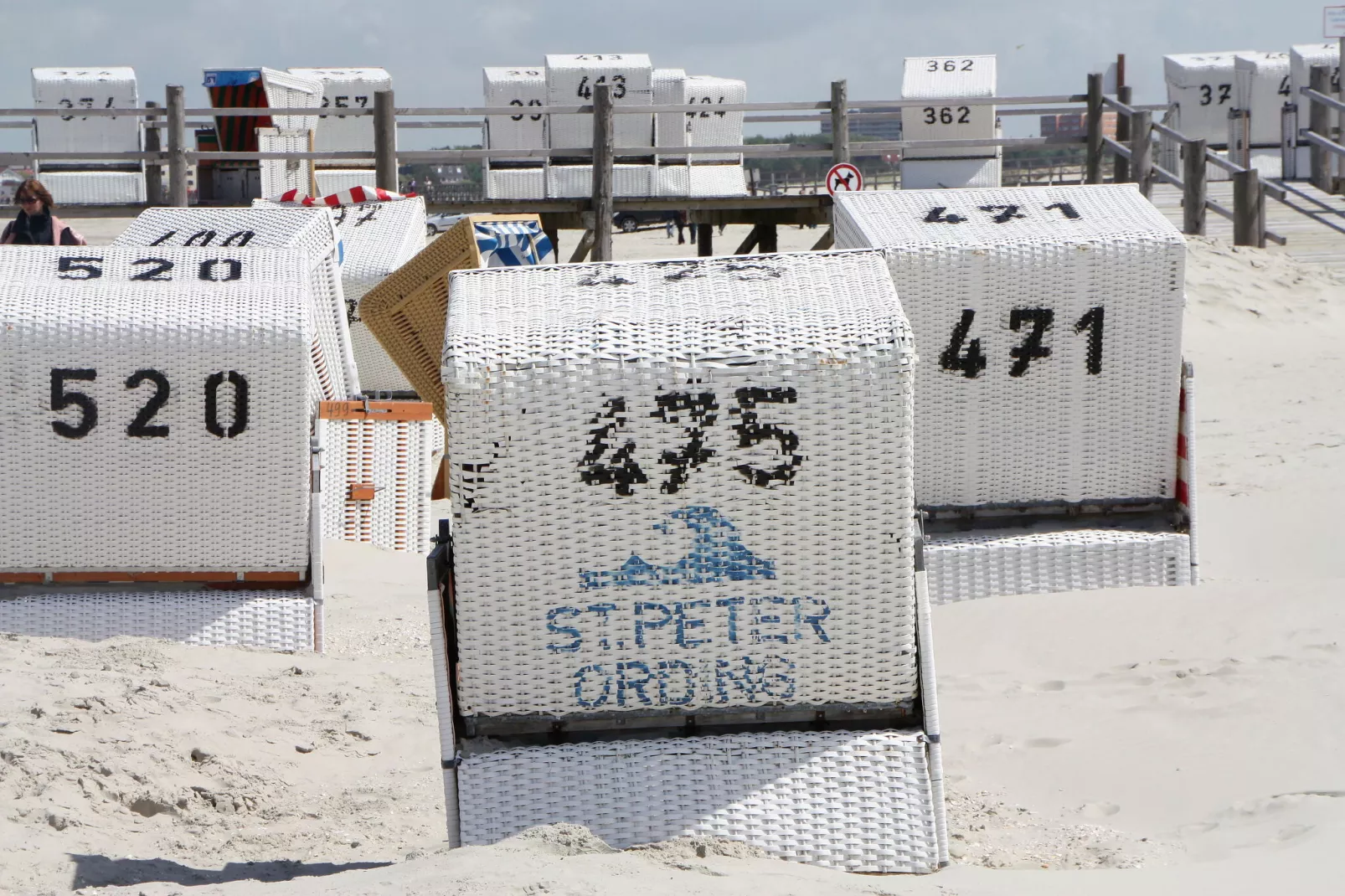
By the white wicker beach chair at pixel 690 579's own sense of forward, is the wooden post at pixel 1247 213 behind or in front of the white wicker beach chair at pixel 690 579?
in front

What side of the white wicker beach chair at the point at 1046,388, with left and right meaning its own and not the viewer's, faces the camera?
back

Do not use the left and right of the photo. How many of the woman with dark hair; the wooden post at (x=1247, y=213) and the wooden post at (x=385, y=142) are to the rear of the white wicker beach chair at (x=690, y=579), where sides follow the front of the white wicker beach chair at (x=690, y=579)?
0

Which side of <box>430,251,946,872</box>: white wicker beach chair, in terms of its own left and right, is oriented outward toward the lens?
back

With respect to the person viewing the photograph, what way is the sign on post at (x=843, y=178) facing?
facing the viewer

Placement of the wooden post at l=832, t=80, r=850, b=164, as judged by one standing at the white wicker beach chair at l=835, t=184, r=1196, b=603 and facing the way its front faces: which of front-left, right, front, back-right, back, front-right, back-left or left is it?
front

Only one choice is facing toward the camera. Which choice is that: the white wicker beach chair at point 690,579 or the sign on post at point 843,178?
the sign on post

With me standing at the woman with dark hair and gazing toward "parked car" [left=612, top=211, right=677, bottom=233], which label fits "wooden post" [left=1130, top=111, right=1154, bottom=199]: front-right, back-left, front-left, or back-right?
front-right

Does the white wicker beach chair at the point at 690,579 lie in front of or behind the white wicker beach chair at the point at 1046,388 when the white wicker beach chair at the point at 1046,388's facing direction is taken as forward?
behind

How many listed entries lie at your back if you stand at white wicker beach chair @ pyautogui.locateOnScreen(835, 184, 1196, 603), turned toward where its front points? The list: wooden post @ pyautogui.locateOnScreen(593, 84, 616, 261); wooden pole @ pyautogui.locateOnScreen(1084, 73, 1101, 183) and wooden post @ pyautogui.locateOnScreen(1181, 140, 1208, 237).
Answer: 0

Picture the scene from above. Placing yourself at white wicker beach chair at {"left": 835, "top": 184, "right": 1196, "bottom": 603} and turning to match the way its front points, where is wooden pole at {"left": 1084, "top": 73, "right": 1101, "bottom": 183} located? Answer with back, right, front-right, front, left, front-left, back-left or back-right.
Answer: front

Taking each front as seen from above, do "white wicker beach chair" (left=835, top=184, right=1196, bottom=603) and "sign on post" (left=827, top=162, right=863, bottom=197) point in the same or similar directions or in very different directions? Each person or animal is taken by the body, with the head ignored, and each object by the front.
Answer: very different directions

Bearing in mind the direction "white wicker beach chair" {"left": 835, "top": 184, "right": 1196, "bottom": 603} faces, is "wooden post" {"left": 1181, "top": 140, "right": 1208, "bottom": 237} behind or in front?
in front

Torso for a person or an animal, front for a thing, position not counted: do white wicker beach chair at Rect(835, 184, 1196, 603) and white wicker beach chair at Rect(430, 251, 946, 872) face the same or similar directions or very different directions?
same or similar directions

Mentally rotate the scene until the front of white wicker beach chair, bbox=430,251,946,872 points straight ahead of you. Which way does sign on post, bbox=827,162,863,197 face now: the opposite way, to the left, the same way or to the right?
the opposite way
